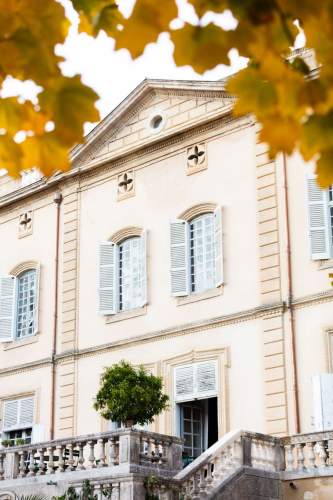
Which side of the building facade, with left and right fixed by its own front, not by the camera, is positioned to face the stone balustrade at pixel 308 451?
left

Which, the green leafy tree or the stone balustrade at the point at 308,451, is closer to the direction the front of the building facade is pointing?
the green leafy tree

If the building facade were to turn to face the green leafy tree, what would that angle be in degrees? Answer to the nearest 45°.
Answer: approximately 45° to its left

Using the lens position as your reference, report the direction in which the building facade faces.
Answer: facing the viewer and to the left of the viewer
